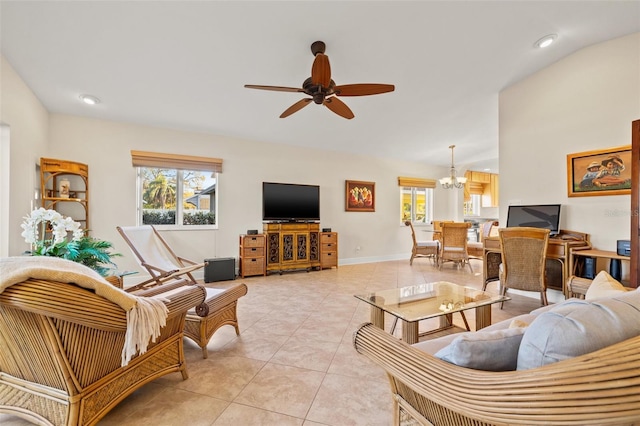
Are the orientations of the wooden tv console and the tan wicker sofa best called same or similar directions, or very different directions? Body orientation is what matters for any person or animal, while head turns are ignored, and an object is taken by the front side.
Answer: very different directions

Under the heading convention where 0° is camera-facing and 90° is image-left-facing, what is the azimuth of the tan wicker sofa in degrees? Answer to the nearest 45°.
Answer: approximately 135°

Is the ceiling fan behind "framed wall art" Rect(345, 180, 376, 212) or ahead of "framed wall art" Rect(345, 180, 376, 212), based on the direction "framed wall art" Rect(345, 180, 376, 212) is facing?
ahead

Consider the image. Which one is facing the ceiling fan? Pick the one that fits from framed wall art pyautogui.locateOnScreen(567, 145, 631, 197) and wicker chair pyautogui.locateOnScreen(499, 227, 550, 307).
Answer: the framed wall art

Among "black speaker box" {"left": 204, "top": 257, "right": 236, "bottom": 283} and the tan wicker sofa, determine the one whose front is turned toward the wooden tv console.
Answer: the tan wicker sofa

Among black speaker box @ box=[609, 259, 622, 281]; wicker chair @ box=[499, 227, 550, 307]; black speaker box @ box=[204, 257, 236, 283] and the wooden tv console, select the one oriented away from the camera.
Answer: the wicker chair

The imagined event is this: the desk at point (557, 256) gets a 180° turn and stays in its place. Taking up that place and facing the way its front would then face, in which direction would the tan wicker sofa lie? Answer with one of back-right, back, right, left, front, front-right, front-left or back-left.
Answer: back-right

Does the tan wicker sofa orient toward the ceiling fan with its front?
yes

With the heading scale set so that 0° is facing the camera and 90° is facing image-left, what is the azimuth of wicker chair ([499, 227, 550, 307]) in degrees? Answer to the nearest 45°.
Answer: approximately 180°

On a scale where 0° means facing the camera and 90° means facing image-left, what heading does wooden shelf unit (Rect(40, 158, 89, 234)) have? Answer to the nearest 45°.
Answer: approximately 315°

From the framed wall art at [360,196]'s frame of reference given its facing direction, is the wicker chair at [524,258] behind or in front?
in front

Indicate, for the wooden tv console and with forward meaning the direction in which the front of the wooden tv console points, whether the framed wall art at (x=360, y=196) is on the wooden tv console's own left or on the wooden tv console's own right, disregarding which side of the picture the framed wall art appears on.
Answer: on the wooden tv console's own left

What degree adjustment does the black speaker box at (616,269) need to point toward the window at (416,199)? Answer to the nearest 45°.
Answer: approximately 90° to its right

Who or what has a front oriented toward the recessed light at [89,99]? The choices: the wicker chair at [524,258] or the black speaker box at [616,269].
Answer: the black speaker box
